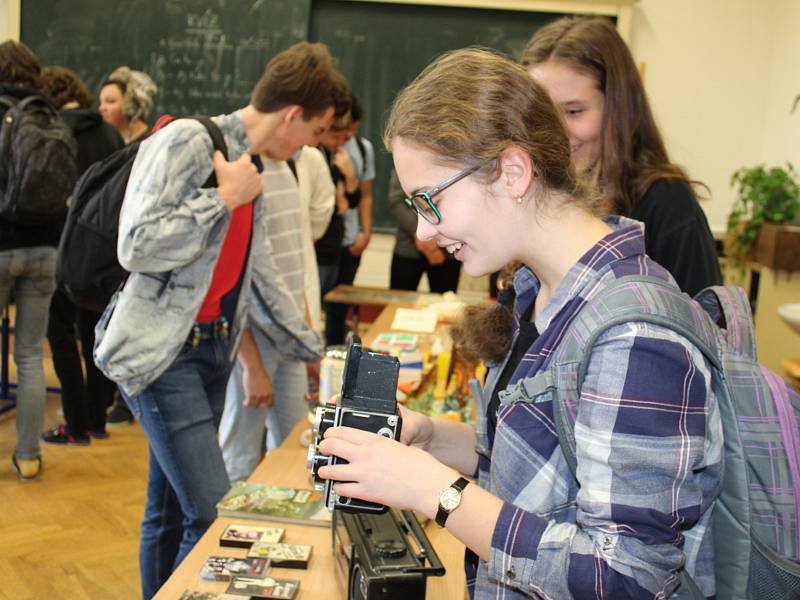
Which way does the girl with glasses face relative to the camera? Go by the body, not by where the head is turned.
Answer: to the viewer's left

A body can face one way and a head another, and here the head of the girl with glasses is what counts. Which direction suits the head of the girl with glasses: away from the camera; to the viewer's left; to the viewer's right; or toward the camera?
to the viewer's left

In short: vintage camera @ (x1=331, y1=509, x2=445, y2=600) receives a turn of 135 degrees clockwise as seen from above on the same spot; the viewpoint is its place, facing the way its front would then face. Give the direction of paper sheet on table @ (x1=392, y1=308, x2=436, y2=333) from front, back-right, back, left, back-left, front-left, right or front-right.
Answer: front-left

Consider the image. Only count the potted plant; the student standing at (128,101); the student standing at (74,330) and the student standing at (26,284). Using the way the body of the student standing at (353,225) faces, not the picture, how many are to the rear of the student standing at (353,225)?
1

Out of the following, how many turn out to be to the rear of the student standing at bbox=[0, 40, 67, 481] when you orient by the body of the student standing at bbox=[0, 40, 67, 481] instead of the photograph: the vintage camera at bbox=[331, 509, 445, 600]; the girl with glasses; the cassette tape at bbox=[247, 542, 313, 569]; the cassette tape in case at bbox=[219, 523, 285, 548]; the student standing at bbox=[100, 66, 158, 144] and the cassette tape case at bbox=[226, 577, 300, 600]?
5

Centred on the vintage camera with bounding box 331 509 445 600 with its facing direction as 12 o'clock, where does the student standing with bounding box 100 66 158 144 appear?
The student standing is roughly at 2 o'clock from the vintage camera.

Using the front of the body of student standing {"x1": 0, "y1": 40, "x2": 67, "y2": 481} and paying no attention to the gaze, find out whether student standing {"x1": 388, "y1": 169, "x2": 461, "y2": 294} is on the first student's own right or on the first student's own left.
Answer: on the first student's own right

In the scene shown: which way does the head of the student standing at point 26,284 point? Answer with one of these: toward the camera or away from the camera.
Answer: away from the camera

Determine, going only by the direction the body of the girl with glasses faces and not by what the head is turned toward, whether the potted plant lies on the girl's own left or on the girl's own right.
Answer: on the girl's own right

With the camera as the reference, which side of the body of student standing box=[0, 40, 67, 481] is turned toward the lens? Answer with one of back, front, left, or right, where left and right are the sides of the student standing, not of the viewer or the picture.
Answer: back
